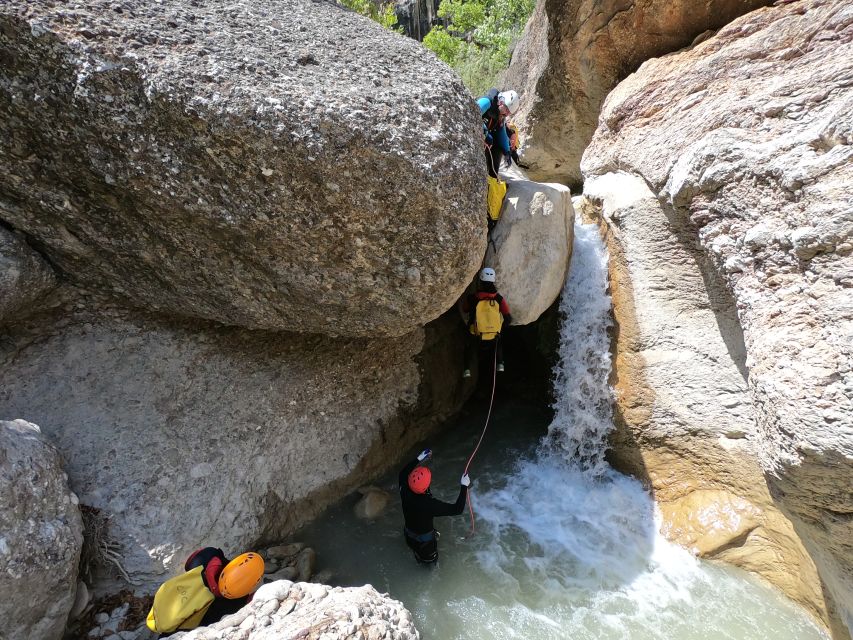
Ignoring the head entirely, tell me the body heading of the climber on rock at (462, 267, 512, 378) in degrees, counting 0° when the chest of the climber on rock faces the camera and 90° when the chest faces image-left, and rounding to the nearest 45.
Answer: approximately 180°

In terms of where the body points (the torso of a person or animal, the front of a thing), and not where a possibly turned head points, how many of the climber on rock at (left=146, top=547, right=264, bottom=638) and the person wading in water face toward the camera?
0

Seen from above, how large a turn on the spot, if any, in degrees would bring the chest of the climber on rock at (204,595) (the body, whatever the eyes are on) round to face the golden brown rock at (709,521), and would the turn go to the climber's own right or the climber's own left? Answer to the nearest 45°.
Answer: approximately 45° to the climber's own right

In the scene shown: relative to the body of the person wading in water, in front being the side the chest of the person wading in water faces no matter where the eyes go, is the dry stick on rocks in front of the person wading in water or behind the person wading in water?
behind

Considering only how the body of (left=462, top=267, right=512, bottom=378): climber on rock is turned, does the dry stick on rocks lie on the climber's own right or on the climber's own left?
on the climber's own left

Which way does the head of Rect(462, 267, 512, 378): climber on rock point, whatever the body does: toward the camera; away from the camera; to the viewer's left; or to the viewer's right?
away from the camera

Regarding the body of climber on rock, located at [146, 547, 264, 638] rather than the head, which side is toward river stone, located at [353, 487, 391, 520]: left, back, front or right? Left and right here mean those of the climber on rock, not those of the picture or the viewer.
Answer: front

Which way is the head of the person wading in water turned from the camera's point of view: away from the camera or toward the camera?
away from the camera

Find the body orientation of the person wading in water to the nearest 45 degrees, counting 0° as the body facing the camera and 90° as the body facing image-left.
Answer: approximately 225°

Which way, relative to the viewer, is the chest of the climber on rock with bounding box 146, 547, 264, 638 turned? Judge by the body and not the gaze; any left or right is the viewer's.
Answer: facing away from the viewer and to the right of the viewer

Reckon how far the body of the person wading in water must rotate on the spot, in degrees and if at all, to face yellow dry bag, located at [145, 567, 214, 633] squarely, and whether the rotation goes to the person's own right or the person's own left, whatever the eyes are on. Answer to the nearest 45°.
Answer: approximately 180°

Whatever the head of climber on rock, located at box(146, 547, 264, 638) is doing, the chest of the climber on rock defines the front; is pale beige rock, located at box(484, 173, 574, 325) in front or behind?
in front

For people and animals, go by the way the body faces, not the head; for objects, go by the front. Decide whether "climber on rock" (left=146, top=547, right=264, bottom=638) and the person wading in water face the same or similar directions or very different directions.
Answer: same or similar directions

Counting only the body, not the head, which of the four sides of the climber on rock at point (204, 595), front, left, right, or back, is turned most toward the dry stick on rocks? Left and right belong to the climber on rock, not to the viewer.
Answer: left
